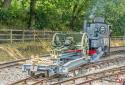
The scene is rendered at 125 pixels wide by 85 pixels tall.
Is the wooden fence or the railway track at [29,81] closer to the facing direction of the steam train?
the railway track

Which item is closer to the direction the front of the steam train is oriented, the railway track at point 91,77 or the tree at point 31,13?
the railway track

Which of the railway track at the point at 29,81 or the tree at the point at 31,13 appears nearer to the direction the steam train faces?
the railway track
